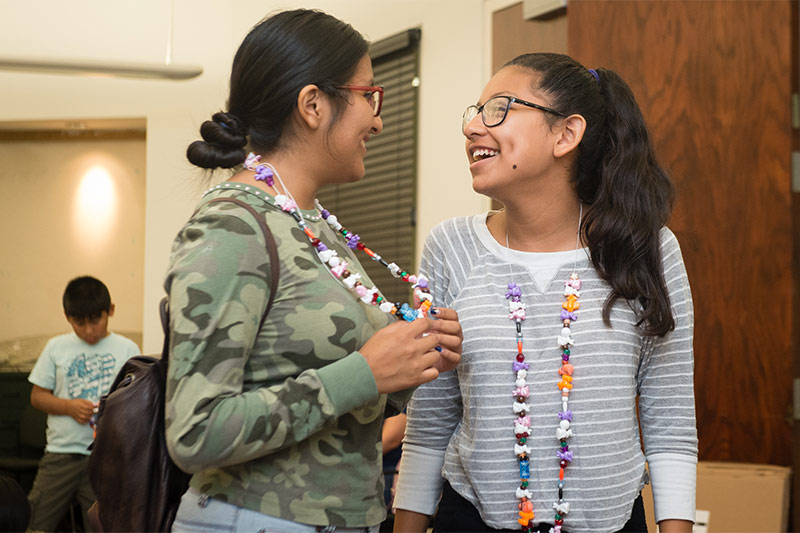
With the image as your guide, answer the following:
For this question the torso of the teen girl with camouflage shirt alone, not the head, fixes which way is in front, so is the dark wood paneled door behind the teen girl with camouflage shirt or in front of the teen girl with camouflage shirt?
in front

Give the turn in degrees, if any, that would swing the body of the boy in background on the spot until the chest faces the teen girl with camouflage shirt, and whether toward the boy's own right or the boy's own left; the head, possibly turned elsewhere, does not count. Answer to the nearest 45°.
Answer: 0° — they already face them

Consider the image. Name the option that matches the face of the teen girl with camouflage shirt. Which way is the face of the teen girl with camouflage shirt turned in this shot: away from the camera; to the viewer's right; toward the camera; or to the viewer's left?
to the viewer's right

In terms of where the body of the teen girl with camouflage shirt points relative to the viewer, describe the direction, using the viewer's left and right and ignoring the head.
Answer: facing to the right of the viewer

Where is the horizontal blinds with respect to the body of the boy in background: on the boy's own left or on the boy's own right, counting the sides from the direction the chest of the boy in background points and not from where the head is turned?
on the boy's own left

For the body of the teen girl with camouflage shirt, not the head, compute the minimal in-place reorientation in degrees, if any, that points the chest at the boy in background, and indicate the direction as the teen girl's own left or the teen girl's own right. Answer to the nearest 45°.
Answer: approximately 90° to the teen girl's own left

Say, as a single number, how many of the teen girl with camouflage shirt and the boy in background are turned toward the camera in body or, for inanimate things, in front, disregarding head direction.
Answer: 1

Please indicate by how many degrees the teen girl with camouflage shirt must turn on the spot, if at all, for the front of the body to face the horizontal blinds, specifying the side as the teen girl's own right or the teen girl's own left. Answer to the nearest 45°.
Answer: approximately 90° to the teen girl's own left

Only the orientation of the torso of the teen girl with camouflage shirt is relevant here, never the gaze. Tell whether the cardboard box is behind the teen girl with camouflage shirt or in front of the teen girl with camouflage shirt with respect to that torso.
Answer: in front

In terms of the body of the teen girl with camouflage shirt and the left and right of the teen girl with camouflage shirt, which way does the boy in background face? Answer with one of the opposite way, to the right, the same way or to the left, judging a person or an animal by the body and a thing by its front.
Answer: to the right

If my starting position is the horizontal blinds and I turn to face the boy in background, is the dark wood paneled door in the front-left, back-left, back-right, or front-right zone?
back-left
